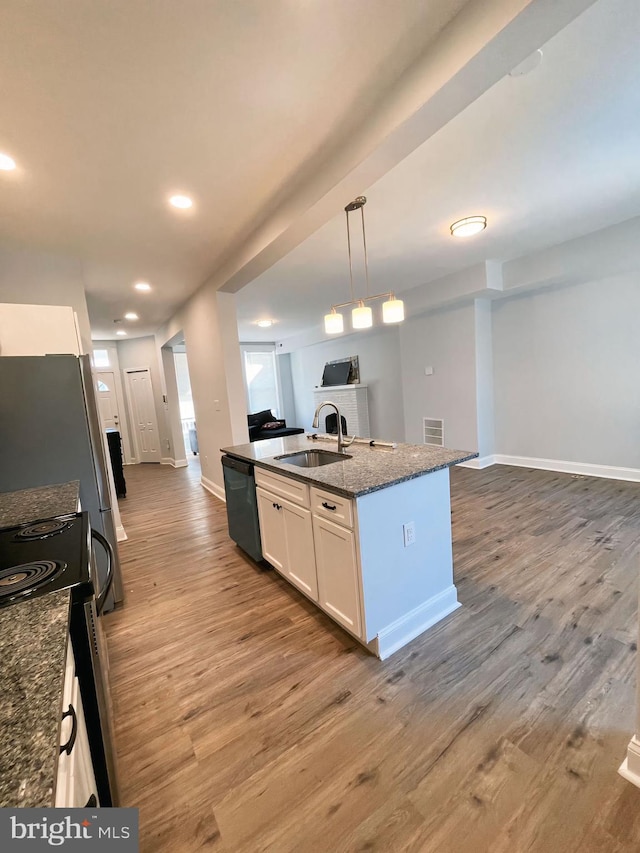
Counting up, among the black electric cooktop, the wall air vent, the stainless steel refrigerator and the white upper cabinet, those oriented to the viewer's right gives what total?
3

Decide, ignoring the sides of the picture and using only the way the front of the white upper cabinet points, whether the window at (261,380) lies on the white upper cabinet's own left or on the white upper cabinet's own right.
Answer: on the white upper cabinet's own left

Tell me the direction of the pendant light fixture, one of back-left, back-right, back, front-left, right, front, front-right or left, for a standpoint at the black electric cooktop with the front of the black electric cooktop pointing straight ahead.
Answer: front

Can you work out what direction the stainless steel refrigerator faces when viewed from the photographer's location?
facing to the right of the viewer

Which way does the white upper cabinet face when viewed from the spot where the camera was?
facing to the right of the viewer

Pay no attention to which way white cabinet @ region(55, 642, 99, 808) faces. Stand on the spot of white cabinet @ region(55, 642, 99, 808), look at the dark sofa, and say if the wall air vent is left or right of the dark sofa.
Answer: right

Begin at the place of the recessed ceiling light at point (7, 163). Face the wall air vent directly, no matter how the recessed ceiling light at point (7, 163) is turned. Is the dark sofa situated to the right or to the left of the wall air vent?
left

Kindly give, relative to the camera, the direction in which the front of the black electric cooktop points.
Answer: facing to the right of the viewer

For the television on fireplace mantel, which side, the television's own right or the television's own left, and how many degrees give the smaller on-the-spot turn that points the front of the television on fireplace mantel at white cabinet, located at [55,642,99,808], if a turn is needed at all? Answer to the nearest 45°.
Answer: approximately 45° to the television's own left

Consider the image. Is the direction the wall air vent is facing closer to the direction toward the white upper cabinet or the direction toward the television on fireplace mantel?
the white upper cabinet

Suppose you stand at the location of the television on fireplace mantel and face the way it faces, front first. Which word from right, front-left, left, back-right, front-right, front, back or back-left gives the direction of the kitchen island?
front-left

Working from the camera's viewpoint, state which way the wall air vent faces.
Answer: facing the viewer and to the left of the viewer

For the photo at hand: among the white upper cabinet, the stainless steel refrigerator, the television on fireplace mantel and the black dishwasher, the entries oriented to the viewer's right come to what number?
2

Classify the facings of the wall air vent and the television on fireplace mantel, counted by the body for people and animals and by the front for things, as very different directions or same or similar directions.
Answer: same or similar directions

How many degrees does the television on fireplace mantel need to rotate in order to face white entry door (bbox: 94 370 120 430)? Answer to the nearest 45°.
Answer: approximately 45° to its right
